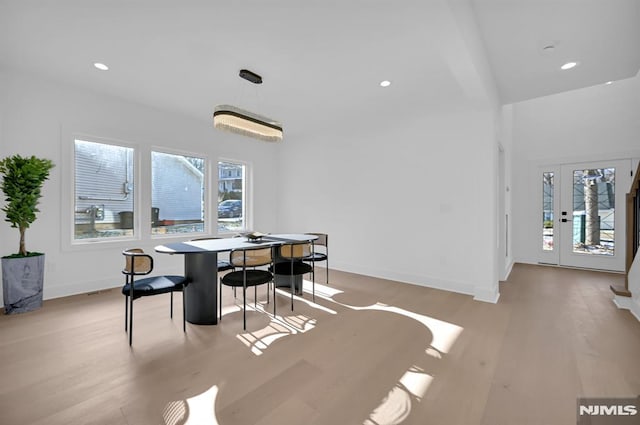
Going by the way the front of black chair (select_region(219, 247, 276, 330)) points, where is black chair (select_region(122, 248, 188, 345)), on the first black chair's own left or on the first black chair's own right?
on the first black chair's own left

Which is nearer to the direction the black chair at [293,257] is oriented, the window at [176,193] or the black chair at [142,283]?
the window

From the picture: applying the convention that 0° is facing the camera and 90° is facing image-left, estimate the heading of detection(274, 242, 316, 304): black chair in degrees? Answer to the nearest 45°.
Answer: approximately 135°

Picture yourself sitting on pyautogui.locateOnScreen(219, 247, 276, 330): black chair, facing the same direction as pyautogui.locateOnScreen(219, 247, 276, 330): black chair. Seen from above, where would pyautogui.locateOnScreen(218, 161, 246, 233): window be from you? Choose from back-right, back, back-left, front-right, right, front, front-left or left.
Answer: front-right

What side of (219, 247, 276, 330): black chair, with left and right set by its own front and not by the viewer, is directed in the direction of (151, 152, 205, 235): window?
front

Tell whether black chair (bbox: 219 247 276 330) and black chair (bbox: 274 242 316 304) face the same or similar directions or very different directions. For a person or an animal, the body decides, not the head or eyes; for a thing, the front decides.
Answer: same or similar directions

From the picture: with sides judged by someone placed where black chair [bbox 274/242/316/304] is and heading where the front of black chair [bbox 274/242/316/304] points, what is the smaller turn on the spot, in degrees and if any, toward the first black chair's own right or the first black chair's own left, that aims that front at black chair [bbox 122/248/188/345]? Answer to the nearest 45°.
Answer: approximately 90° to the first black chair's own left

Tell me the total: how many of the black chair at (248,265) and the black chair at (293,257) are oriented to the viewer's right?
0

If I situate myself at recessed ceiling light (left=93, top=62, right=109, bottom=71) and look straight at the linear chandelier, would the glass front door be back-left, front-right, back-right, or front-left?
front-left

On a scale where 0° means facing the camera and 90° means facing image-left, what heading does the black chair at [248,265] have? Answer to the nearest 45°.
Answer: approximately 135°

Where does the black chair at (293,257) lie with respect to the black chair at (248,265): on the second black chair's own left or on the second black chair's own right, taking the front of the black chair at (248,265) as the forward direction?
on the second black chair's own right

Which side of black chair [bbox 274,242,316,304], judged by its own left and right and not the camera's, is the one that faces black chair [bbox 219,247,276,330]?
left
